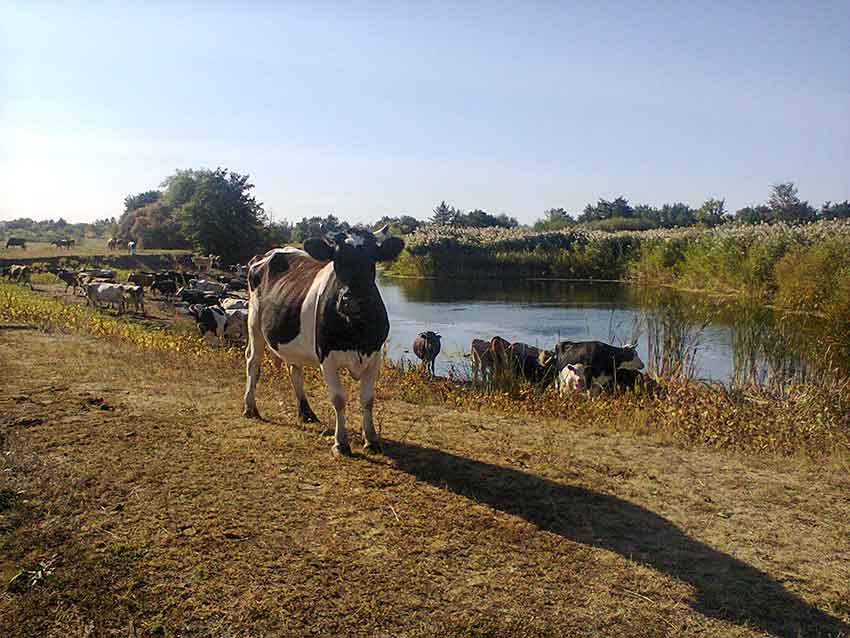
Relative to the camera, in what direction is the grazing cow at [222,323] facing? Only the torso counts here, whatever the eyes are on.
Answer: to the viewer's left

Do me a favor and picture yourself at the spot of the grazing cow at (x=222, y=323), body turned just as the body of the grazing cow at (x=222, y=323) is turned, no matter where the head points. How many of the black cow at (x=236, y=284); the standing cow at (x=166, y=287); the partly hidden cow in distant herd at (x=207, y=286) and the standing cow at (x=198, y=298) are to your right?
4

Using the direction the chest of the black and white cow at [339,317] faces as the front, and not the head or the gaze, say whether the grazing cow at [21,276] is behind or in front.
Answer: behind

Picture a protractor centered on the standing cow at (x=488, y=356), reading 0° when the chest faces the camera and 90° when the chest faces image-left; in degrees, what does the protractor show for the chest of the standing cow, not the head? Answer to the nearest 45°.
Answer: approximately 225°

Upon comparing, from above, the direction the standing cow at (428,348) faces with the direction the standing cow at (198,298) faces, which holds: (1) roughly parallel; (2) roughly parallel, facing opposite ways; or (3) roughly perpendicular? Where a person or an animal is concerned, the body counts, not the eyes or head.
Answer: roughly perpendicular

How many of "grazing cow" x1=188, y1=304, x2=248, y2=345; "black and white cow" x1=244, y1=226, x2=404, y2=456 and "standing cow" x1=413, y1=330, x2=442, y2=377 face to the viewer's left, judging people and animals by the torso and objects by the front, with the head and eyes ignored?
1

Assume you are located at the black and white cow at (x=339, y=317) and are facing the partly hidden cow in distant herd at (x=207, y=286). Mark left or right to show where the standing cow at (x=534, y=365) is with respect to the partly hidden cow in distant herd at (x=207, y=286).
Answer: right

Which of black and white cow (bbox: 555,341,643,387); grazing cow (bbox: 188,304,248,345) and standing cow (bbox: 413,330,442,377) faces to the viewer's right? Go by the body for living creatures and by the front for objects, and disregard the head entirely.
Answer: the black and white cow

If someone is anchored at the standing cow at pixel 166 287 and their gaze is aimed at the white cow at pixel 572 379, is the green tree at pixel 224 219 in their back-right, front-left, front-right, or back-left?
back-left

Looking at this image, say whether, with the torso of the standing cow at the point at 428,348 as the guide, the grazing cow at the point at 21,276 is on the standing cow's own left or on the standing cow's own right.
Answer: on the standing cow's own left

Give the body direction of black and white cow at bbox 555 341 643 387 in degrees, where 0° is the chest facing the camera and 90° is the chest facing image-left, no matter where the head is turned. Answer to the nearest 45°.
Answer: approximately 270°

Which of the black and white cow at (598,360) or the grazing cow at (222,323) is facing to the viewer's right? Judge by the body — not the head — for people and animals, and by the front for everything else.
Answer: the black and white cow

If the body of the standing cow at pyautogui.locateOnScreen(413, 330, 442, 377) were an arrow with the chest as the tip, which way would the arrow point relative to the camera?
away from the camera

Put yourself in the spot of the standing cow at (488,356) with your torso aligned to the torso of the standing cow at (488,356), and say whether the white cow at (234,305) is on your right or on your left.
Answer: on your left
